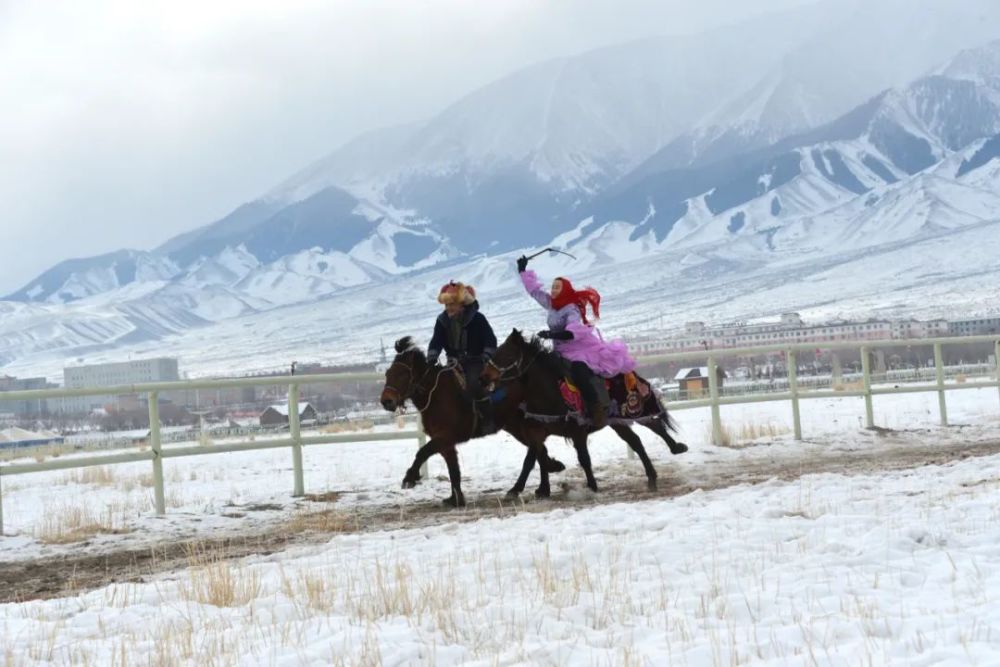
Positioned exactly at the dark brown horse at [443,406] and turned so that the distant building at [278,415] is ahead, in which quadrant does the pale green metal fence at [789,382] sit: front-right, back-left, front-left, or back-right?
front-right

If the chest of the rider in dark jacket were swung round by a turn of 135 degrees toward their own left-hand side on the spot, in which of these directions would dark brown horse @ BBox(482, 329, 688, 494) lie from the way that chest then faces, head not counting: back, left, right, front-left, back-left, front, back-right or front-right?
front

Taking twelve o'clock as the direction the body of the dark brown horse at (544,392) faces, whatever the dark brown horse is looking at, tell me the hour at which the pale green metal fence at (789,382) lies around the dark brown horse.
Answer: The pale green metal fence is roughly at 4 o'clock from the dark brown horse.

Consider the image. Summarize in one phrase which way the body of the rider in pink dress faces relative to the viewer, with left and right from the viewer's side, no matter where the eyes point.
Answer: facing to the left of the viewer

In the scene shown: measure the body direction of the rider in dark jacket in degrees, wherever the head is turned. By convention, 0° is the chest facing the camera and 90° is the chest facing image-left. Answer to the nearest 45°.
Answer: approximately 45°

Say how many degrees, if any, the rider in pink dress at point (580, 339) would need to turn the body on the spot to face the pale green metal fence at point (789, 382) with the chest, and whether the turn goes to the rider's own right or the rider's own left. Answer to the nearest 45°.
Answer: approximately 135° to the rider's own right

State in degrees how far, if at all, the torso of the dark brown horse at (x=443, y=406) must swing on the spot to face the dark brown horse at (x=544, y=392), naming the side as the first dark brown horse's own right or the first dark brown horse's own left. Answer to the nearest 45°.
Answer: approximately 135° to the first dark brown horse's own left

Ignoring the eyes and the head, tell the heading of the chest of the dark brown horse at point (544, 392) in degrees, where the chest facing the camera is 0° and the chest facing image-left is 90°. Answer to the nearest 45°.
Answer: approximately 90°

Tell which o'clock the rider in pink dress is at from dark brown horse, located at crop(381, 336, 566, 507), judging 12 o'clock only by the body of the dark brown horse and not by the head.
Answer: The rider in pink dress is roughly at 7 o'clock from the dark brown horse.

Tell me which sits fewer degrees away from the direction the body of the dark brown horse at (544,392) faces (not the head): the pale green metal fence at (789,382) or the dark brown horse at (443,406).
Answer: the dark brown horse

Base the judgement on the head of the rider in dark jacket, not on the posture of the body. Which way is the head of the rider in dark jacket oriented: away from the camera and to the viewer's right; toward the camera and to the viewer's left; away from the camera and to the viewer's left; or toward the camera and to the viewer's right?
toward the camera and to the viewer's left

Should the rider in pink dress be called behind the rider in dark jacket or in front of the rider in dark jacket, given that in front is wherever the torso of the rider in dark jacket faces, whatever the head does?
behind

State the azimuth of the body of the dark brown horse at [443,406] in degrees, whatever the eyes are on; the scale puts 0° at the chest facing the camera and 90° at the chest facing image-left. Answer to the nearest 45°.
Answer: approximately 45°
